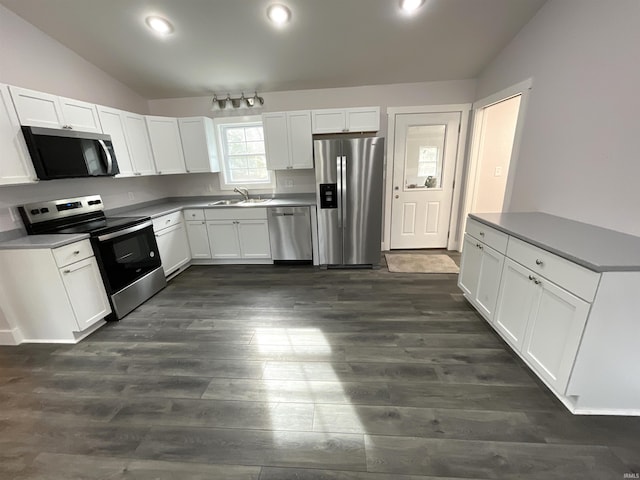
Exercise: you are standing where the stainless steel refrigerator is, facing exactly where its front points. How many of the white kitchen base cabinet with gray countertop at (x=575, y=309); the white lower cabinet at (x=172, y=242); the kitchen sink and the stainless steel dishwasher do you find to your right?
3

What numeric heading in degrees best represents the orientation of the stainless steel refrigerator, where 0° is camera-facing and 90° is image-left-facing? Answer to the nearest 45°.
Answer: approximately 0°

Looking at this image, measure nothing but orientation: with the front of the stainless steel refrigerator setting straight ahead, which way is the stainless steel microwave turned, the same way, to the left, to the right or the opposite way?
to the left

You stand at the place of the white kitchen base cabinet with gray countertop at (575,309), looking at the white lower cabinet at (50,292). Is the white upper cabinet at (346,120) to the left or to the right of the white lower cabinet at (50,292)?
right

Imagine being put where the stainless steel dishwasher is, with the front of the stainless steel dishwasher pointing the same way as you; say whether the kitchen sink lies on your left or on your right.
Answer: on your right

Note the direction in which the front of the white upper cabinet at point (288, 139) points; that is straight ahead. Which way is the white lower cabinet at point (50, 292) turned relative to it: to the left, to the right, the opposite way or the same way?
to the left

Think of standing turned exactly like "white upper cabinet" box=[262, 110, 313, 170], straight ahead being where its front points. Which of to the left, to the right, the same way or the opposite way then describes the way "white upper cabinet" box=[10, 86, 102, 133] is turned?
to the left

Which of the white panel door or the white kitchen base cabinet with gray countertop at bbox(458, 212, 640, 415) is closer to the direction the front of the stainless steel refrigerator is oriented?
the white kitchen base cabinet with gray countertop

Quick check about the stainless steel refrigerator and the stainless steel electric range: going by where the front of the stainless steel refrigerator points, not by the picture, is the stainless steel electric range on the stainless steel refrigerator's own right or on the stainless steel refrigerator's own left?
on the stainless steel refrigerator's own right

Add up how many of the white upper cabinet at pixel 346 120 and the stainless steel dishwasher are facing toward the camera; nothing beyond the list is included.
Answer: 2
